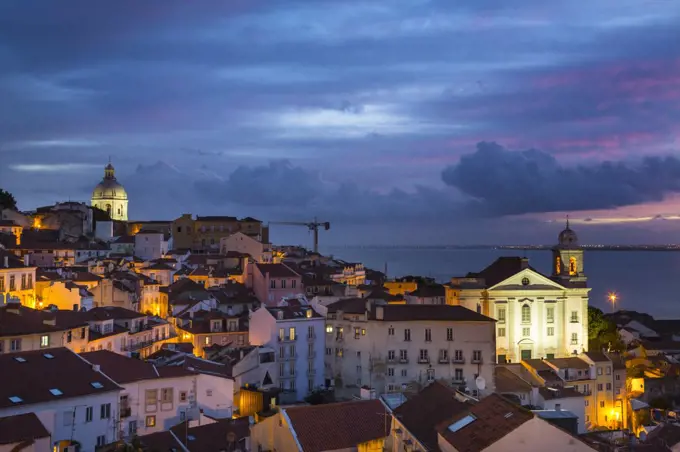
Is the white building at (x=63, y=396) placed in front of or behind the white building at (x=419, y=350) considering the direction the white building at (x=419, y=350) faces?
in front

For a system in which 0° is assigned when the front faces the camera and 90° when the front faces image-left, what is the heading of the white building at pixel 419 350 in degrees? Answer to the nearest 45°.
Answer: approximately 0°

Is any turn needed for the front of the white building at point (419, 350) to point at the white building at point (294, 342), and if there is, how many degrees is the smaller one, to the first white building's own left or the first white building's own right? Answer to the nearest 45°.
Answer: approximately 90° to the first white building's own right
